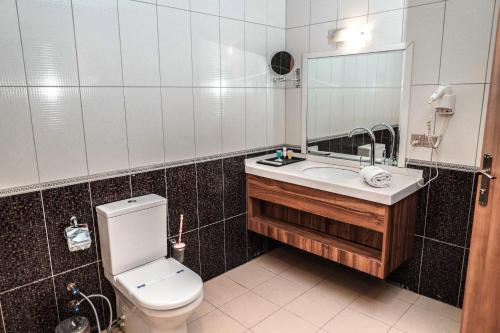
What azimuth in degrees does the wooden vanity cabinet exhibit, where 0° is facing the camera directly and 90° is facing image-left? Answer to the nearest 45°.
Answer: approximately 45°

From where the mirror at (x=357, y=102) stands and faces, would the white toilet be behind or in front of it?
in front

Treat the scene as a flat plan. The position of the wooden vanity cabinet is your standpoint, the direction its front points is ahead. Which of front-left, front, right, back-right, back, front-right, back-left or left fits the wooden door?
left

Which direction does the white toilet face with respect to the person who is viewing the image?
facing the viewer and to the right of the viewer

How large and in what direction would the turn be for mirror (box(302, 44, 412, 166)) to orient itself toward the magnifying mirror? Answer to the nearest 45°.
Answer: approximately 45° to its right

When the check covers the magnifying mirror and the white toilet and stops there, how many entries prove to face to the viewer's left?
0

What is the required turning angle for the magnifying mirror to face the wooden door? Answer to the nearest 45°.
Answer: approximately 45° to its left

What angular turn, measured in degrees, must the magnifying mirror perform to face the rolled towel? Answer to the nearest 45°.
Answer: approximately 45° to its left

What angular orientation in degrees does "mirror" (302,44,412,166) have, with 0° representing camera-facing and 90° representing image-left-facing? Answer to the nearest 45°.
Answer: approximately 45°
